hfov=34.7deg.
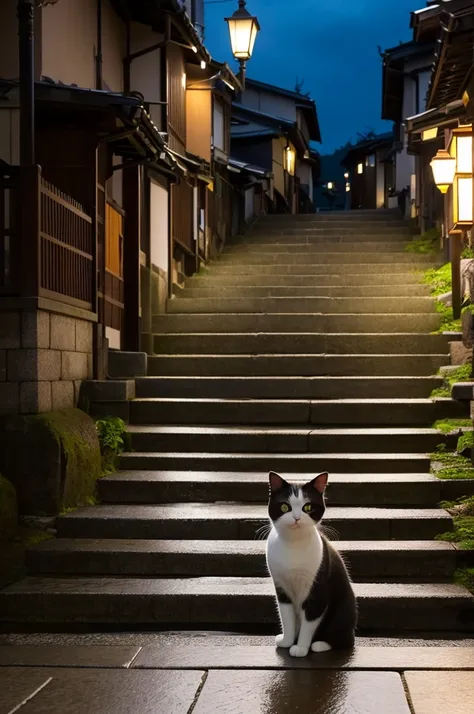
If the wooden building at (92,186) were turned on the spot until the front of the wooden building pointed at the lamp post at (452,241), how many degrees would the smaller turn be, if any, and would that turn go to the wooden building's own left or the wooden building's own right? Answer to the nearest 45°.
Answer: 0° — it already faces it

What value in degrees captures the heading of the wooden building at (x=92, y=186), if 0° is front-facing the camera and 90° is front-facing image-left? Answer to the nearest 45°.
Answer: approximately 270°

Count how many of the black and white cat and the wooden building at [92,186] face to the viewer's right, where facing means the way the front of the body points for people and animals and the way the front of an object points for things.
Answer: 1

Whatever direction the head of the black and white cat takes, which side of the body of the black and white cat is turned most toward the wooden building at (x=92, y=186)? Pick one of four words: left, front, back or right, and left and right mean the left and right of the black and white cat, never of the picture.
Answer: right

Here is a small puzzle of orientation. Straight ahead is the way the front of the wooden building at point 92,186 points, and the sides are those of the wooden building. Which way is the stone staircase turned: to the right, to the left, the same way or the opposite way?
to the right

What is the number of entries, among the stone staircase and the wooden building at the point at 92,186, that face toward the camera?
1

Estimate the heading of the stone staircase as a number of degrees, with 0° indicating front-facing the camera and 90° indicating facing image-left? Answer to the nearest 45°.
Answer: approximately 0°

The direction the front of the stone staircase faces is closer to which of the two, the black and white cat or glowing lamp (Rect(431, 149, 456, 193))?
the black and white cat
